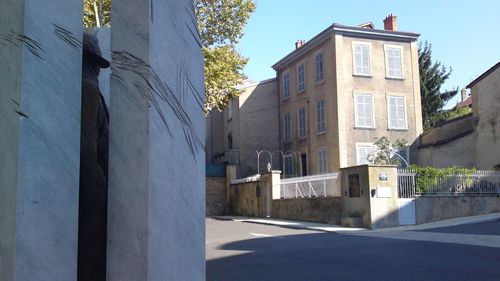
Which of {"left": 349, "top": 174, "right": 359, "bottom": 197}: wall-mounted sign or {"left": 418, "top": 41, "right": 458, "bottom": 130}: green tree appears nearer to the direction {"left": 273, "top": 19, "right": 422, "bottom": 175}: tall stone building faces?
the wall-mounted sign

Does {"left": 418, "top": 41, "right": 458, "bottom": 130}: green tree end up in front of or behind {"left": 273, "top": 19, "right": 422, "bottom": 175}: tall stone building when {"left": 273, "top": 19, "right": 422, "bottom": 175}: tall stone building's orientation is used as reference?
behind
